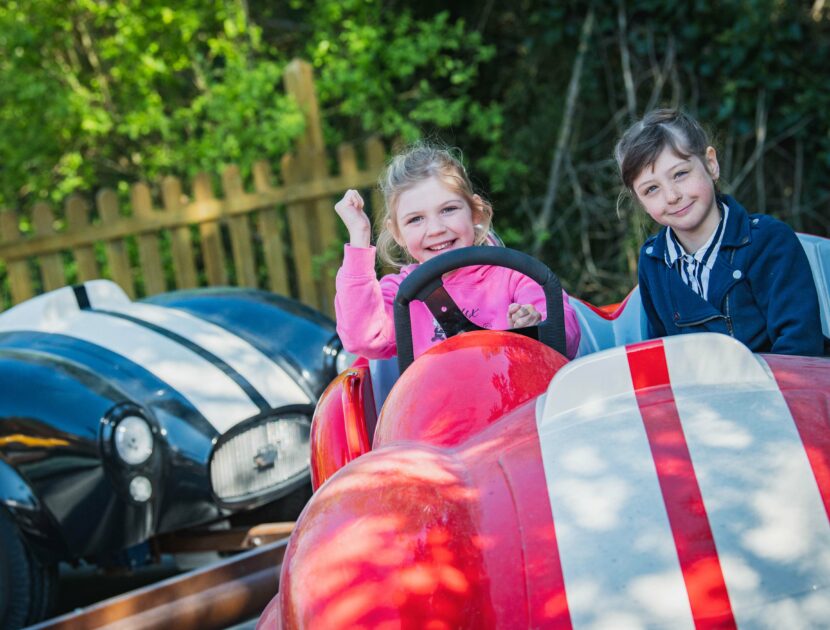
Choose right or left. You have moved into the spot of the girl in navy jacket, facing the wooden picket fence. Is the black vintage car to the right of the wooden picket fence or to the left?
left

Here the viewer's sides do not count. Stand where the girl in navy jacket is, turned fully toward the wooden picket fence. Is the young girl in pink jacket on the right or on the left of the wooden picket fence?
left

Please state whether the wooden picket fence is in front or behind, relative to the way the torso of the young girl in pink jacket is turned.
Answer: behind

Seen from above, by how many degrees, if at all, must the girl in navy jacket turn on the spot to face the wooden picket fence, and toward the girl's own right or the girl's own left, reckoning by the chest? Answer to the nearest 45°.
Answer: approximately 90° to the girl's own right

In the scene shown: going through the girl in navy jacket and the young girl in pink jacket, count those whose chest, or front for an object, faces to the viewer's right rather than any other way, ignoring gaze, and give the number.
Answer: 0

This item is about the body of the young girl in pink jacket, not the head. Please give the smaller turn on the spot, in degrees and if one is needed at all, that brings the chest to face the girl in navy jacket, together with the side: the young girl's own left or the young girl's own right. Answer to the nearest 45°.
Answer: approximately 90° to the young girl's own left

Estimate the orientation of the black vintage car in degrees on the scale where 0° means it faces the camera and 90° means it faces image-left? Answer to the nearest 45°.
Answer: approximately 315°

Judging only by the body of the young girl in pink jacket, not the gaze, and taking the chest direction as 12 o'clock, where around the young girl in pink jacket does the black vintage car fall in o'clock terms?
The black vintage car is roughly at 4 o'clock from the young girl in pink jacket.

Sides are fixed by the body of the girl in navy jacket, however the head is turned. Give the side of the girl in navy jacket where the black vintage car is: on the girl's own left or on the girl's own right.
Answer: on the girl's own right
